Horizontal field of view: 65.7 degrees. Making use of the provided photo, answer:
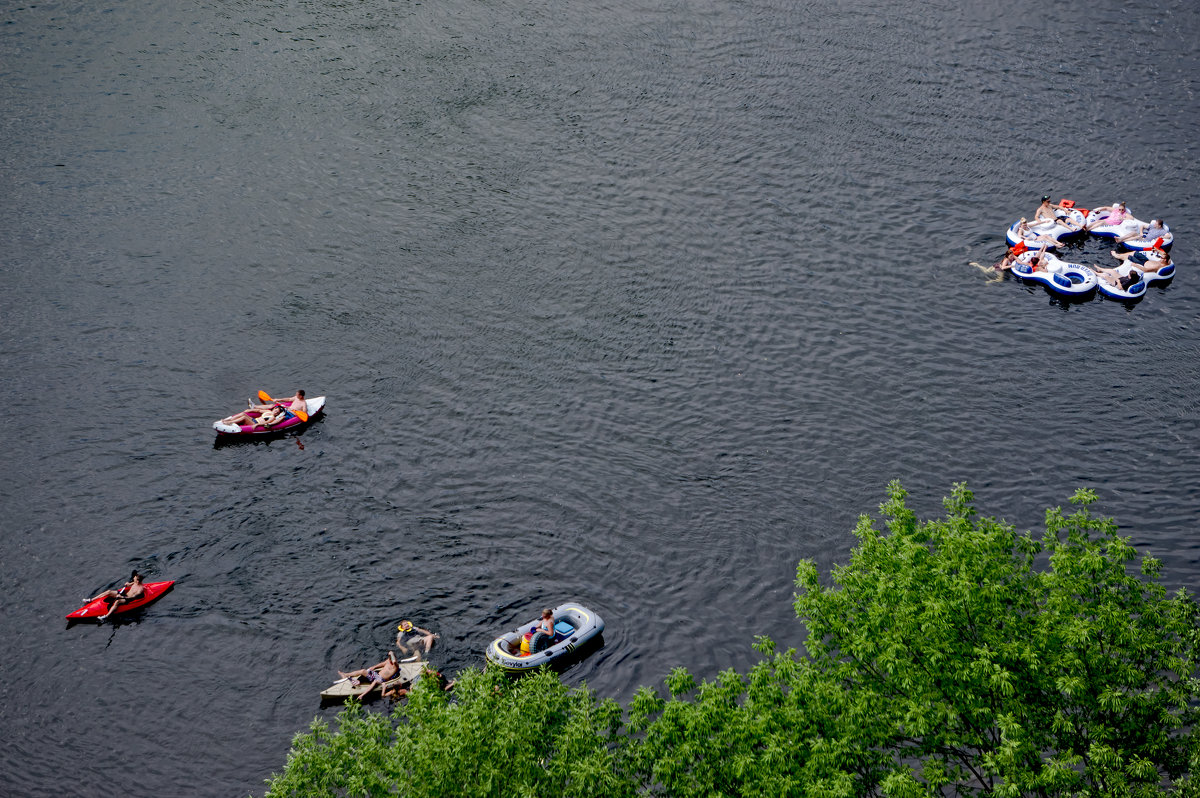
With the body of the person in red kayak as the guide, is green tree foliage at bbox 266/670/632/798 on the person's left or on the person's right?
on the person's left

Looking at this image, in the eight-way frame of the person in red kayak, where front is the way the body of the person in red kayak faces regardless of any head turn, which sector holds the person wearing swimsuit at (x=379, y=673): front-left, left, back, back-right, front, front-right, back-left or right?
left

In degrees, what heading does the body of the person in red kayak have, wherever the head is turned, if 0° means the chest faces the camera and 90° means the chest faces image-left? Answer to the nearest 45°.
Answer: approximately 45°

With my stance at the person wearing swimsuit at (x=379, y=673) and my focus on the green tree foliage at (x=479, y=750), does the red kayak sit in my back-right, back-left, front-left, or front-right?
back-right
